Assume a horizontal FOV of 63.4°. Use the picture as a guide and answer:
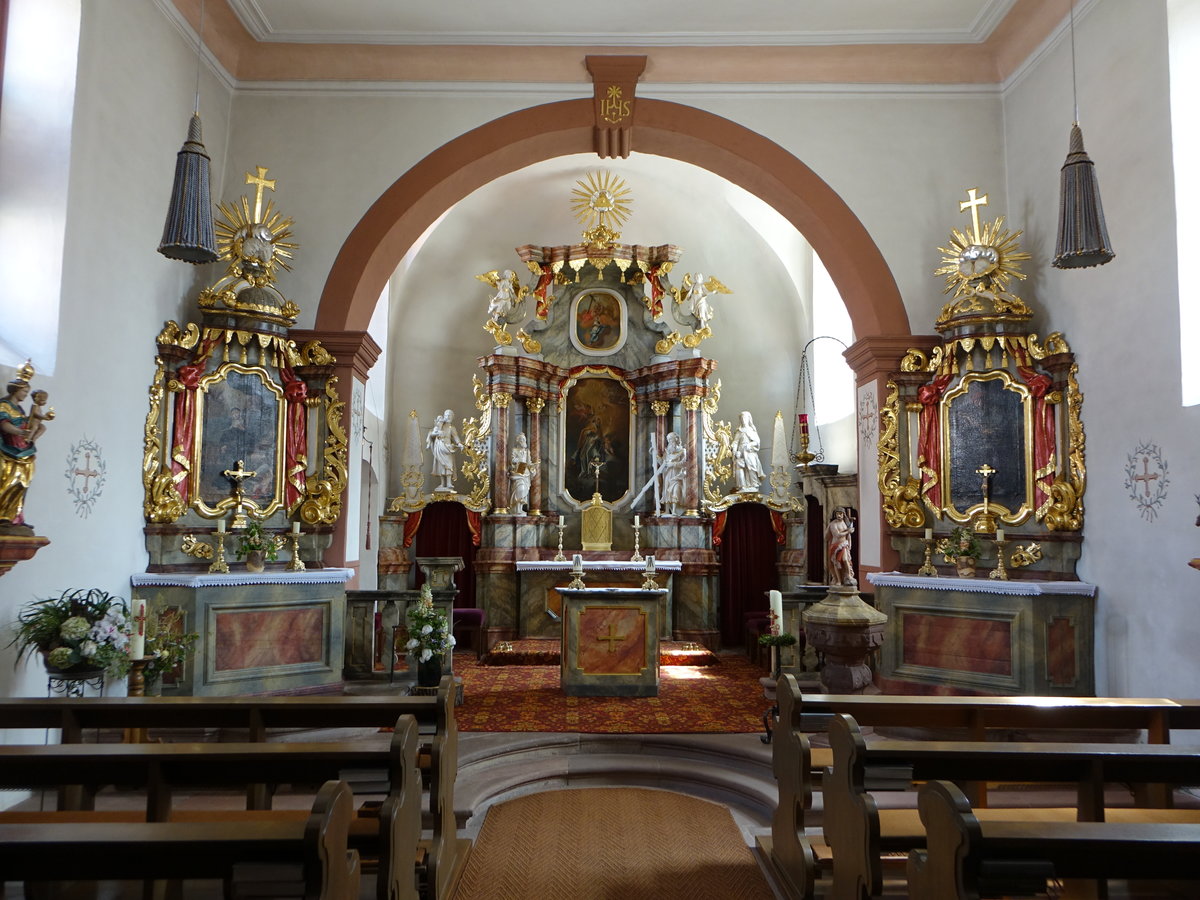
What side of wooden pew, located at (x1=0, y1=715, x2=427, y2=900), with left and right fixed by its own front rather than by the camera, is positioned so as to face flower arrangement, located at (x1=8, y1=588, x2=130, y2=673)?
front

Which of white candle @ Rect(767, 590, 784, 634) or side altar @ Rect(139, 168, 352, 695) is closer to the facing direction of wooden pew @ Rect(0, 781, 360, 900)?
the side altar

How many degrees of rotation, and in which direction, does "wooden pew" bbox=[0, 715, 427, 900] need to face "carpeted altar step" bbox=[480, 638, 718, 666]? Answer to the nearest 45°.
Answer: approximately 45° to its right

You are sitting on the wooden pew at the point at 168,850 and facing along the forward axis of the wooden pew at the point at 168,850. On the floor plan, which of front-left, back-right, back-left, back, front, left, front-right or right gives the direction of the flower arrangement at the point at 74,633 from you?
front

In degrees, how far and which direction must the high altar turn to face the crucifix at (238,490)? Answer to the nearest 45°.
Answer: approximately 45° to its right

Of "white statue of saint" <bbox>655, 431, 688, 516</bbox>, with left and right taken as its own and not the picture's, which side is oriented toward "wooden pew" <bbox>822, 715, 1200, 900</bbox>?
front

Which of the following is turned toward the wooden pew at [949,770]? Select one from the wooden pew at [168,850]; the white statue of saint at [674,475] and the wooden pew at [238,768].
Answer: the white statue of saint

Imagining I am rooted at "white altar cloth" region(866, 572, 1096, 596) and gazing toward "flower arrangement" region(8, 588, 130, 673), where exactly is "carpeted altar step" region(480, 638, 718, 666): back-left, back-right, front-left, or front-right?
front-right

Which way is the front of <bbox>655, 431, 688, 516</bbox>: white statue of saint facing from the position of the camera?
facing the viewer

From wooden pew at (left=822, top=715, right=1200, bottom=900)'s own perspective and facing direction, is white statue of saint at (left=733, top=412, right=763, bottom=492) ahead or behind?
ahead

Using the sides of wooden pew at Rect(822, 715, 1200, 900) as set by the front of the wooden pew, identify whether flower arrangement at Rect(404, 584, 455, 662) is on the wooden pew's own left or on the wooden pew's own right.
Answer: on the wooden pew's own left

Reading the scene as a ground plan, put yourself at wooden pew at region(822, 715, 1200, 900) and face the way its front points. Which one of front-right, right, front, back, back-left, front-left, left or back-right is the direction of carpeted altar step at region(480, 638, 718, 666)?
front-left

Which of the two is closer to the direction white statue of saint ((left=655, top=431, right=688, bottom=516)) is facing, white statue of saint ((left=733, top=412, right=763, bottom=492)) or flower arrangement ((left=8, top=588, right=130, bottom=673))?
the flower arrangement

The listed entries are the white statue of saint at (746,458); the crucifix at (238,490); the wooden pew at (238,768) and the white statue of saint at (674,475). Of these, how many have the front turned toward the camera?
3

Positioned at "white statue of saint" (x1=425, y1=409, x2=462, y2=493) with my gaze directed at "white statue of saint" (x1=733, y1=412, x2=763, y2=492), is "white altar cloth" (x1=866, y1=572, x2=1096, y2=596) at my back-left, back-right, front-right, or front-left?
front-right

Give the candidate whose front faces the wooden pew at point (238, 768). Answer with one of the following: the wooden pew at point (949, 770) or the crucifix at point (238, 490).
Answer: the crucifix

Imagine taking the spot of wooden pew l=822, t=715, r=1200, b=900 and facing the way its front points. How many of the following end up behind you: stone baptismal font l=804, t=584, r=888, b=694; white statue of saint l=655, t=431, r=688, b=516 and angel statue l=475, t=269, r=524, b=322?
0

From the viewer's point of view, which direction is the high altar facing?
toward the camera

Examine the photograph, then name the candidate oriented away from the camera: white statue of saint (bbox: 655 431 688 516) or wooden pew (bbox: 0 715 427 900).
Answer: the wooden pew

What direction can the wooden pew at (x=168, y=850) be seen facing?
away from the camera

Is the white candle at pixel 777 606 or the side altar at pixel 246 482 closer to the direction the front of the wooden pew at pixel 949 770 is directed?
the white candle
